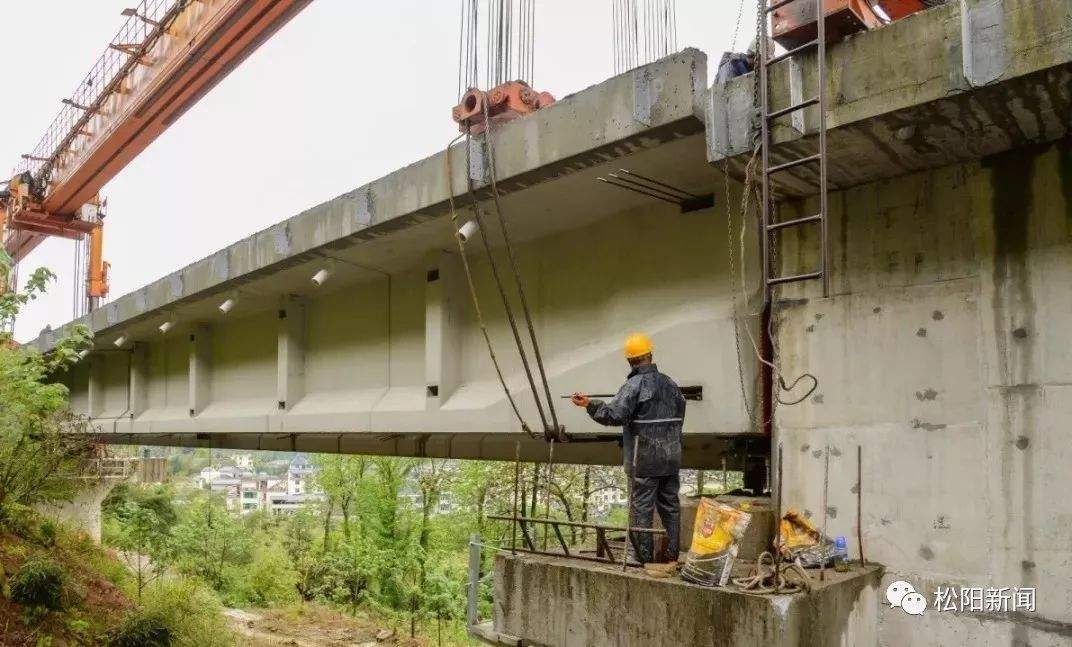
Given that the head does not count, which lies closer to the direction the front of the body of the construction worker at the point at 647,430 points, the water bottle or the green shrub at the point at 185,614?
the green shrub

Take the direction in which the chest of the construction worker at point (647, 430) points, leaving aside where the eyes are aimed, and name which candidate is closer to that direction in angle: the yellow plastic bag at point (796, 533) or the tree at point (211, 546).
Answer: the tree

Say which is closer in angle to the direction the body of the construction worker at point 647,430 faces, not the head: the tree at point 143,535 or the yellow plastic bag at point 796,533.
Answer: the tree

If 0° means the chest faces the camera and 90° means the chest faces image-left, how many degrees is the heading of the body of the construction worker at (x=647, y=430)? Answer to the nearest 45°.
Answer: approximately 135°
